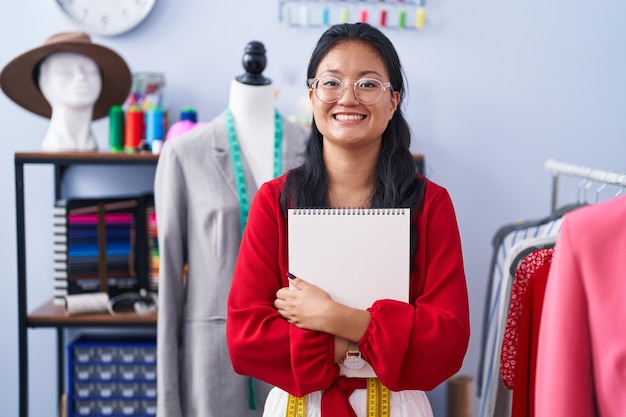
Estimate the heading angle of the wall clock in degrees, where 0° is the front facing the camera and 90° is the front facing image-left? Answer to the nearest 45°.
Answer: approximately 0°

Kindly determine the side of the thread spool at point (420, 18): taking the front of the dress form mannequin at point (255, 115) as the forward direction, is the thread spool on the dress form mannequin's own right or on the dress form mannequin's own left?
on the dress form mannequin's own left

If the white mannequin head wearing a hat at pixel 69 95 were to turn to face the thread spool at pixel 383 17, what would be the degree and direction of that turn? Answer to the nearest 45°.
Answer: approximately 45° to its left

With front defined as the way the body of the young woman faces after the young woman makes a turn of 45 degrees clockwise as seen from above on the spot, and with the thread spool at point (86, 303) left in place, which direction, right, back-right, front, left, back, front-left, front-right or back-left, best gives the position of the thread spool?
right

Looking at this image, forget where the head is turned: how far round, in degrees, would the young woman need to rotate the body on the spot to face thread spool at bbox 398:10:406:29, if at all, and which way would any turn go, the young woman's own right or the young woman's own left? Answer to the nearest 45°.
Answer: approximately 180°

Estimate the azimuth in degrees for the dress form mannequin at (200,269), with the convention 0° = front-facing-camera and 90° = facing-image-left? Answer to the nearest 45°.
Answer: approximately 315°

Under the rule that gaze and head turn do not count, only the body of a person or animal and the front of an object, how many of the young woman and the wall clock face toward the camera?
2

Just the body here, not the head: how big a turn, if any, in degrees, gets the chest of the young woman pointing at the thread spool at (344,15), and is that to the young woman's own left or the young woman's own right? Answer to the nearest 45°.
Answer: approximately 180°

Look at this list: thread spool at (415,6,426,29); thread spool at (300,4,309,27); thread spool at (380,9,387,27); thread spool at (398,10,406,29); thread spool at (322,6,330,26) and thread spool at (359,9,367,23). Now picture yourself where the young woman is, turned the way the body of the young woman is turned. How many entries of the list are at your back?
6

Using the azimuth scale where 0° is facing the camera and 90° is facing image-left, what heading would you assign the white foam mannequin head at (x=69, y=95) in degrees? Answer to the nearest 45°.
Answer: approximately 315°
